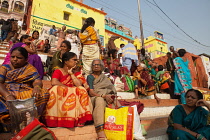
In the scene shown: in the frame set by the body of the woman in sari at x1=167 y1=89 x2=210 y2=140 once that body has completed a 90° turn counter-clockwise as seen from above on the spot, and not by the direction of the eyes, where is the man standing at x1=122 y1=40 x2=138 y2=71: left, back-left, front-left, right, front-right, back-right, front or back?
back-left

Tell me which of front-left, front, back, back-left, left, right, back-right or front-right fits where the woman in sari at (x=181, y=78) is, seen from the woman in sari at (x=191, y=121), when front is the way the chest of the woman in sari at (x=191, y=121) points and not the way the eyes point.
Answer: back

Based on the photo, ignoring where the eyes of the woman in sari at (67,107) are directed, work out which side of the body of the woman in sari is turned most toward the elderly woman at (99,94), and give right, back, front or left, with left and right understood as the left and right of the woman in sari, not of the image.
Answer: left

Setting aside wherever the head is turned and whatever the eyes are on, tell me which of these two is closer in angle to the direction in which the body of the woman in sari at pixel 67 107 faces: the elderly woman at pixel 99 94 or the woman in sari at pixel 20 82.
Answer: the elderly woman

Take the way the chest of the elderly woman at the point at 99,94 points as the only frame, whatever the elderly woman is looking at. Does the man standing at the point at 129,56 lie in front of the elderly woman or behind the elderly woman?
behind

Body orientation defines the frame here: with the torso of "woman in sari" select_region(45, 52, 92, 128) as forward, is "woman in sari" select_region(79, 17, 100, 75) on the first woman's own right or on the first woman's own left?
on the first woman's own left

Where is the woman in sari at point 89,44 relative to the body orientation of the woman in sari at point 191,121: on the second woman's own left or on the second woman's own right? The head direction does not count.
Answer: on the second woman's own right
